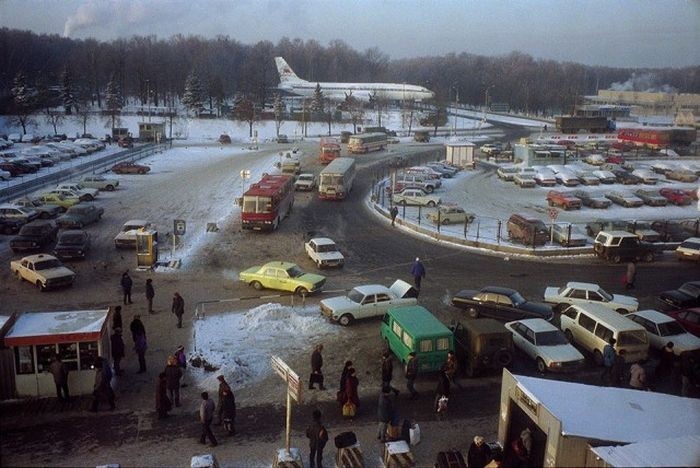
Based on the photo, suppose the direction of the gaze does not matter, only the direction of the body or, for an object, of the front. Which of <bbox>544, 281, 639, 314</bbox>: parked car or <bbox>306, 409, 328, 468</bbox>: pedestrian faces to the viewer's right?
the parked car

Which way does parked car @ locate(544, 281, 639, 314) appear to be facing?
to the viewer's right

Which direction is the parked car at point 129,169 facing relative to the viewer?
to the viewer's right

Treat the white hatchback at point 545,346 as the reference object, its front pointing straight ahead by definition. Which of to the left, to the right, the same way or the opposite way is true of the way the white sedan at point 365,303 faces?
to the right

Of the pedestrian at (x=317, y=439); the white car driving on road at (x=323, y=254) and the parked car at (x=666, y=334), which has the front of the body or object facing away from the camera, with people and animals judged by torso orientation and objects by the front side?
the pedestrian

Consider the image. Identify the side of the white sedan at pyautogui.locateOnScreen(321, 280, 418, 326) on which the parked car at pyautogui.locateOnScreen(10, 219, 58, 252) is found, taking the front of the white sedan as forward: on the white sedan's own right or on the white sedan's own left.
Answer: on the white sedan's own right

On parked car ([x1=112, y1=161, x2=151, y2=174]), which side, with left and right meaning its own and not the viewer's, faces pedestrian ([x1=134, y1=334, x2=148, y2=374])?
right

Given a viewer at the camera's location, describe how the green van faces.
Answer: facing away from the viewer and to the left of the viewer

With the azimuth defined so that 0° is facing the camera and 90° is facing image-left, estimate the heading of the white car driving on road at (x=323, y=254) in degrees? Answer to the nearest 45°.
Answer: approximately 315°

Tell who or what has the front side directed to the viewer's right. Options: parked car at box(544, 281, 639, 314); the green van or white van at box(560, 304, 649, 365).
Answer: the parked car
